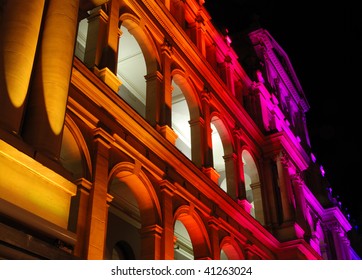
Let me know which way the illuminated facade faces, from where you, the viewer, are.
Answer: facing the viewer and to the right of the viewer
